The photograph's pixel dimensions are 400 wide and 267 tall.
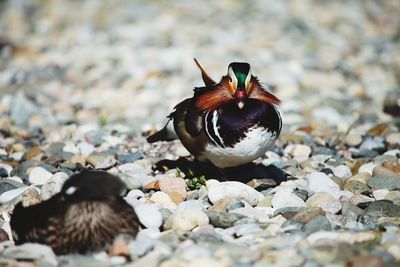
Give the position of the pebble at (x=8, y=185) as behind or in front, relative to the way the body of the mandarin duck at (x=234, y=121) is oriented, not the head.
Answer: behind

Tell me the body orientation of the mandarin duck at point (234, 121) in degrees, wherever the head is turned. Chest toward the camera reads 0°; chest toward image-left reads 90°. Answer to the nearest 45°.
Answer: approximately 315°

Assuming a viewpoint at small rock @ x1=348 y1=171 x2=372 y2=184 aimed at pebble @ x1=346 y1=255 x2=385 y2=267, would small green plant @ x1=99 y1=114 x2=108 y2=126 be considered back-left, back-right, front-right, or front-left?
back-right

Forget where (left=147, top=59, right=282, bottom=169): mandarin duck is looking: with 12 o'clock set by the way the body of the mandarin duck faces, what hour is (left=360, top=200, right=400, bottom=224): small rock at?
The small rock is roughly at 11 o'clock from the mandarin duck.

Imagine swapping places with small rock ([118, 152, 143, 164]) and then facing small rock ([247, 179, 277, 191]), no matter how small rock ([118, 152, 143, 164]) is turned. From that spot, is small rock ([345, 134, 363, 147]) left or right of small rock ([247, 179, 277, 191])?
left

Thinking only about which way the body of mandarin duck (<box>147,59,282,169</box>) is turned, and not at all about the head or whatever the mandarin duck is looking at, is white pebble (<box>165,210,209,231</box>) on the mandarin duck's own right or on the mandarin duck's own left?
on the mandarin duck's own right

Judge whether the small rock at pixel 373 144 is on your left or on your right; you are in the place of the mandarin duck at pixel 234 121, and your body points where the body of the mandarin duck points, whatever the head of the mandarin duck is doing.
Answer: on your left

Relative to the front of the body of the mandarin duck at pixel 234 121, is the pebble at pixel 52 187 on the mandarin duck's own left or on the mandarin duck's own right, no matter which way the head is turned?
on the mandarin duck's own right

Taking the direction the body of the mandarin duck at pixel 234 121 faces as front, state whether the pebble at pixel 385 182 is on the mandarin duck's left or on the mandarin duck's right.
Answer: on the mandarin duck's left

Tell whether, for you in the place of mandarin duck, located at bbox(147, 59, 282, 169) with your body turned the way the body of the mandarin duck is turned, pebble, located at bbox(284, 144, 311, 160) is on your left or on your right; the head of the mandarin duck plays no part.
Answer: on your left
